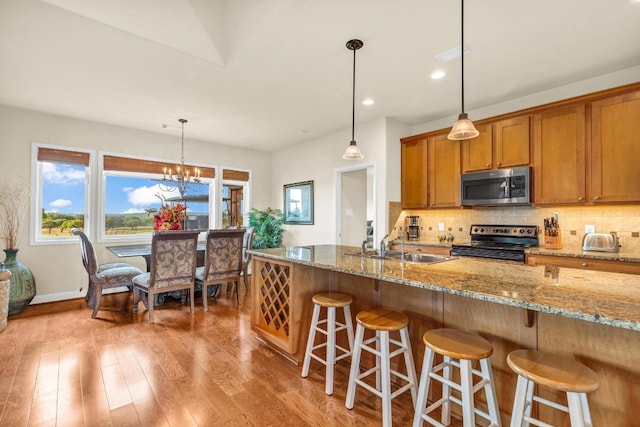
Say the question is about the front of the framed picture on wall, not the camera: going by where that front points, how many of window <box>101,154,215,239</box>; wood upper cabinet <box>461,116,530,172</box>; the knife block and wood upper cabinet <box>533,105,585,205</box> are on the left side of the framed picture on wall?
3

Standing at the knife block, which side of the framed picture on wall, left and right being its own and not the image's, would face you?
left

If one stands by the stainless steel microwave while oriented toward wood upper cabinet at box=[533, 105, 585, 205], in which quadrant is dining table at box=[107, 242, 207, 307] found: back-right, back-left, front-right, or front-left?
back-right

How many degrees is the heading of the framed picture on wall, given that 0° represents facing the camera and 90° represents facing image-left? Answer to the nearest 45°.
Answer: approximately 45°

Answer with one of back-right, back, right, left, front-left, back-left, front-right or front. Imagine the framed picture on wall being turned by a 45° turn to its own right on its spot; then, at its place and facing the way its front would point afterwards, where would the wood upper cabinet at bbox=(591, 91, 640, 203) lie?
back-left

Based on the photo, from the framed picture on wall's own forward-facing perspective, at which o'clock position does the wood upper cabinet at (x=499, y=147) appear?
The wood upper cabinet is roughly at 9 o'clock from the framed picture on wall.

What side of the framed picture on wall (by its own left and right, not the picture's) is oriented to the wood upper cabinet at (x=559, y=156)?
left

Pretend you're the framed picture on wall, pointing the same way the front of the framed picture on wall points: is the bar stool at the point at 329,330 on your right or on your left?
on your left

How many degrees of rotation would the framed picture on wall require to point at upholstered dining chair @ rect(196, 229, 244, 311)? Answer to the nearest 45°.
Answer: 0° — it already faces it

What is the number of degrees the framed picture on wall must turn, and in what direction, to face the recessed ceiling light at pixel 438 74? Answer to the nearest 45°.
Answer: approximately 90° to its left
